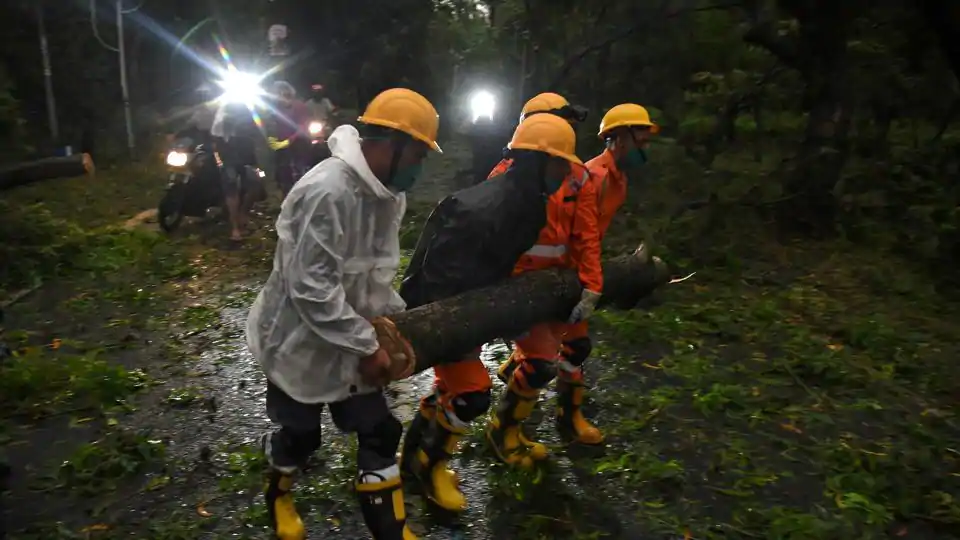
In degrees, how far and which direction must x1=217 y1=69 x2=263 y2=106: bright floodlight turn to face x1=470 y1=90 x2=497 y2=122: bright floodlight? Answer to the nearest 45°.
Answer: approximately 90° to its left

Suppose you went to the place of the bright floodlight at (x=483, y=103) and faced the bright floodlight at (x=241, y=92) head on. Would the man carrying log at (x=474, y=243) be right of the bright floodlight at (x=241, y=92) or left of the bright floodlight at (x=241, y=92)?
left

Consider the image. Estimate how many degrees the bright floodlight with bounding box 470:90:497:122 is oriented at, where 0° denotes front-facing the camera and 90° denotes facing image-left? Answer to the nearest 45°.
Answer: approximately 0°

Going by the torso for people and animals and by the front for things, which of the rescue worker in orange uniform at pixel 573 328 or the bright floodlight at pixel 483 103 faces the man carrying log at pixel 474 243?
the bright floodlight

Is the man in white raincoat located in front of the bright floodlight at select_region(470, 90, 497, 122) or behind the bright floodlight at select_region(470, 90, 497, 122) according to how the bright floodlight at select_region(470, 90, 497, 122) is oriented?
in front

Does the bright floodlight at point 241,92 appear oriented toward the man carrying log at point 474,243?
yes

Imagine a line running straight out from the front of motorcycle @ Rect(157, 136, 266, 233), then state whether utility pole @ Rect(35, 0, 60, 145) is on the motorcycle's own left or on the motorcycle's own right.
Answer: on the motorcycle's own right
